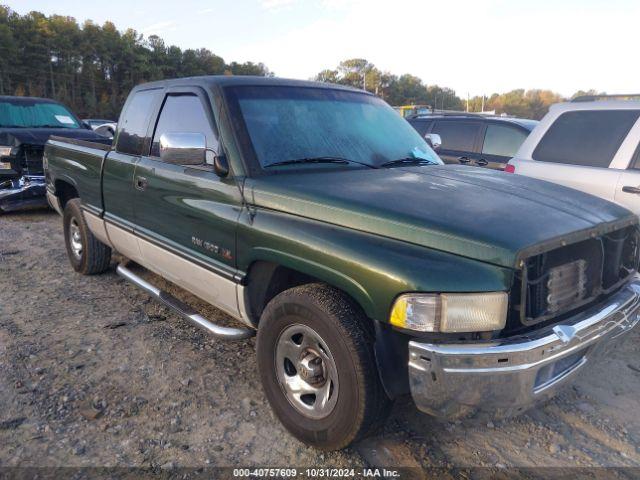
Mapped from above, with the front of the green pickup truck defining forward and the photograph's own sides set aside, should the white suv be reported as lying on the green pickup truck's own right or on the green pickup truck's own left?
on the green pickup truck's own left

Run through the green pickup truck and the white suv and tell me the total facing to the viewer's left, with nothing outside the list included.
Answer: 0

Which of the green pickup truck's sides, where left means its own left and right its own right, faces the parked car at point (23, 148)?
back

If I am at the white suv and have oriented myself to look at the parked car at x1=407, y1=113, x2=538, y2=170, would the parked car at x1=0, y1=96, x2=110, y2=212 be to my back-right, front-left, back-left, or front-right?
front-left

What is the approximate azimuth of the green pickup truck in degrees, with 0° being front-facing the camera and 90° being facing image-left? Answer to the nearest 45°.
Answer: approximately 315°
